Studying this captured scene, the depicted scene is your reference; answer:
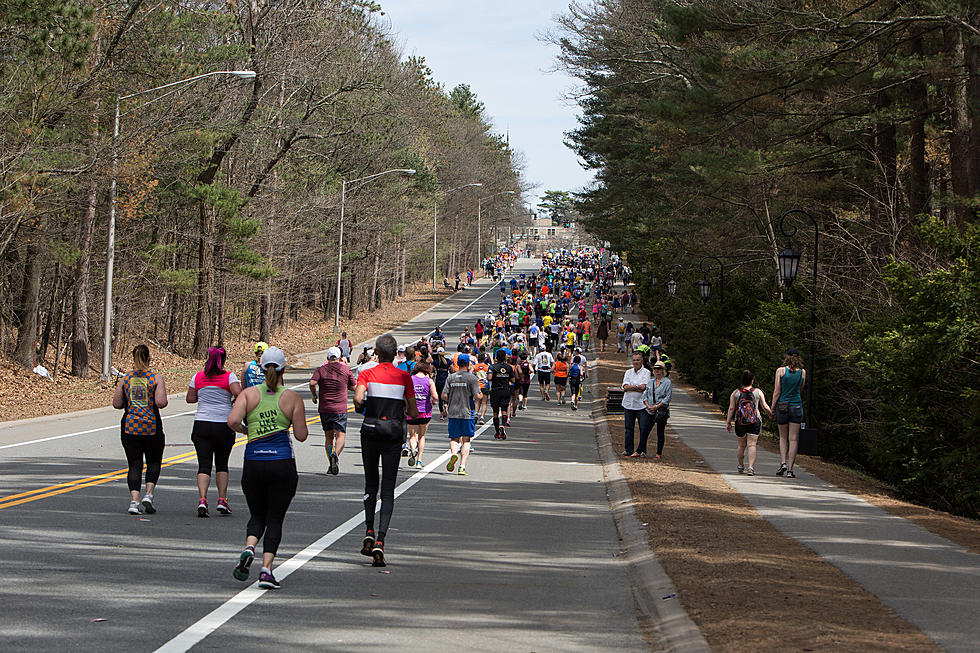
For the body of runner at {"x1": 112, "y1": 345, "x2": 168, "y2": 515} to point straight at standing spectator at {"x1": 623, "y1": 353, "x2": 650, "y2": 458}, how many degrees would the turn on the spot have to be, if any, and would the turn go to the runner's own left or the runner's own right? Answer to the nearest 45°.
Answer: approximately 45° to the runner's own right

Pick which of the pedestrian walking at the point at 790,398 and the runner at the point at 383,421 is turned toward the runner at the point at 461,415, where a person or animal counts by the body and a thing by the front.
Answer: the runner at the point at 383,421

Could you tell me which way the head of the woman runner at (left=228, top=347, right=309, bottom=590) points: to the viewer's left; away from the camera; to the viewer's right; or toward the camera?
away from the camera

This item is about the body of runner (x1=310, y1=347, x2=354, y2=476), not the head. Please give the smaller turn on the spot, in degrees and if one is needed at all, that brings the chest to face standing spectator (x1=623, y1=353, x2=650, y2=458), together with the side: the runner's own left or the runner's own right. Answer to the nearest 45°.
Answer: approximately 45° to the runner's own right

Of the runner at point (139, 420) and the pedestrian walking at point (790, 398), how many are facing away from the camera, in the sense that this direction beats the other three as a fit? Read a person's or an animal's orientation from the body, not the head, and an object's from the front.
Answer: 2

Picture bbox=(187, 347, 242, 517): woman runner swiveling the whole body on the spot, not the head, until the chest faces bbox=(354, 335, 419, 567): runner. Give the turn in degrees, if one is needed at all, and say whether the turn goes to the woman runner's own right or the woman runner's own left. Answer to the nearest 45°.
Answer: approximately 135° to the woman runner's own right

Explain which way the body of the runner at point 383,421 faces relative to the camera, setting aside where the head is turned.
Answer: away from the camera

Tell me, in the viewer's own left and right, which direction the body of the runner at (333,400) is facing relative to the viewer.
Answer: facing away from the viewer

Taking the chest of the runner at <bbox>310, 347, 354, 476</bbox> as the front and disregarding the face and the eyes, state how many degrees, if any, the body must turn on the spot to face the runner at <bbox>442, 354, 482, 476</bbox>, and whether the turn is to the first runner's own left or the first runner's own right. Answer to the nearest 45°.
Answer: approximately 90° to the first runner's own right

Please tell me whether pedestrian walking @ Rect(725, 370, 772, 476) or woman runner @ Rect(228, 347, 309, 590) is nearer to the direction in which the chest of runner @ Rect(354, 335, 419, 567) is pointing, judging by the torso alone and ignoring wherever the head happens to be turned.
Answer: the pedestrian walking

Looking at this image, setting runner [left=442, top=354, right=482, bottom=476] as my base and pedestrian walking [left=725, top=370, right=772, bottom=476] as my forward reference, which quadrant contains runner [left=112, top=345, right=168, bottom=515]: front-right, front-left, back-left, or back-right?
back-right

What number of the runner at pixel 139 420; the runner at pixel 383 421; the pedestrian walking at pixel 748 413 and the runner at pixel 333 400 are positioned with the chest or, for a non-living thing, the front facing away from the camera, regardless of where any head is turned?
4

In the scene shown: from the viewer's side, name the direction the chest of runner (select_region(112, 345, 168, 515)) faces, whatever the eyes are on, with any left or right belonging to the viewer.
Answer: facing away from the viewer

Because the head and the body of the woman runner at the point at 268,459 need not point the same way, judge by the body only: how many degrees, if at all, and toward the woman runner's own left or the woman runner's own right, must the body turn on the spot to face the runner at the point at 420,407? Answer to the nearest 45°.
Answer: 0° — they already face them

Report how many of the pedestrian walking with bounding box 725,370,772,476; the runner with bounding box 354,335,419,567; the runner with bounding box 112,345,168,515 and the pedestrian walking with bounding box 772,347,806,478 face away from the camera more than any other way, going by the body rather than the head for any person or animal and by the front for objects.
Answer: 4

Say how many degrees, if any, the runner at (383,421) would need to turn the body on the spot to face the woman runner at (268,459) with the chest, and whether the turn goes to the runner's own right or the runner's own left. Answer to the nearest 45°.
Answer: approximately 135° to the runner's own left

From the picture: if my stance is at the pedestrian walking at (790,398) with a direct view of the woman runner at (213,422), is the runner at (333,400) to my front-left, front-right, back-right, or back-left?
front-right

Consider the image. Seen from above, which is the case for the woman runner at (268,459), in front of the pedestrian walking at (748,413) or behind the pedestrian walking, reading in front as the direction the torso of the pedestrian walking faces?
behind

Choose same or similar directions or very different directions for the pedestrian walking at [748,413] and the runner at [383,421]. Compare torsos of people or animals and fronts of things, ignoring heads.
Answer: same or similar directions

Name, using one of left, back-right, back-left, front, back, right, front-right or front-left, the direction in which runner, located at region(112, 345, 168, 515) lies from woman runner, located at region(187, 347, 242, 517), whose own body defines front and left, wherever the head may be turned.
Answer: left

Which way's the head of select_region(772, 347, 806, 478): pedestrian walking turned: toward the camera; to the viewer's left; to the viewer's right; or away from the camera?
away from the camera
